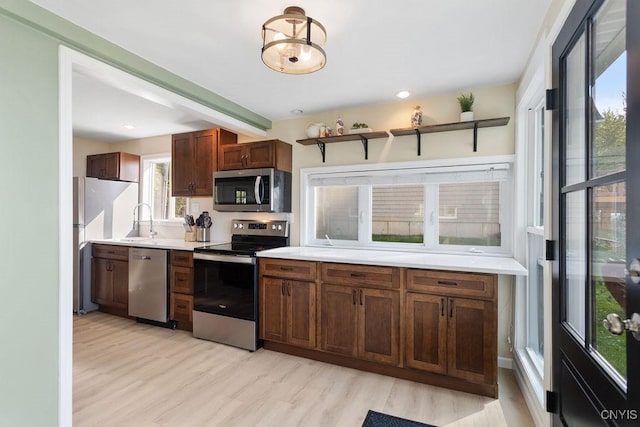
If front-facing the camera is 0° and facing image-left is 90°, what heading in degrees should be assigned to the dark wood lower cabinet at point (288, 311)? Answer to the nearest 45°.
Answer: approximately 45°

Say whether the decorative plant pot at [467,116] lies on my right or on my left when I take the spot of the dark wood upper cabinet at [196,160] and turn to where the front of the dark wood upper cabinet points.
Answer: on my left

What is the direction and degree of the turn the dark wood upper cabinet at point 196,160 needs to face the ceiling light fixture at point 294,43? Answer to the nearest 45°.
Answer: approximately 45° to its left

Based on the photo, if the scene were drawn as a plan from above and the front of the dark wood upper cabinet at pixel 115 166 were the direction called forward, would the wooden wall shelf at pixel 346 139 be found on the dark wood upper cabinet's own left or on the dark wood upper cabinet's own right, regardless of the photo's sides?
on the dark wood upper cabinet's own left

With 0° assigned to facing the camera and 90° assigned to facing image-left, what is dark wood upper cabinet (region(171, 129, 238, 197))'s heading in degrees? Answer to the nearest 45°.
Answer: approximately 45°

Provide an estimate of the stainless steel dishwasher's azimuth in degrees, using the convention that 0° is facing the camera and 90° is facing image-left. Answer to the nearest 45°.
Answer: approximately 45°

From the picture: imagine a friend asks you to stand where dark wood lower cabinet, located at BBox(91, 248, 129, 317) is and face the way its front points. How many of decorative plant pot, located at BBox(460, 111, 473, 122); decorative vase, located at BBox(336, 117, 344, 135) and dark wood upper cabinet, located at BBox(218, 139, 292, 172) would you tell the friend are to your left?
3

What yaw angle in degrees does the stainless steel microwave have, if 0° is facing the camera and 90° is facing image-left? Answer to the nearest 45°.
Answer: approximately 45°

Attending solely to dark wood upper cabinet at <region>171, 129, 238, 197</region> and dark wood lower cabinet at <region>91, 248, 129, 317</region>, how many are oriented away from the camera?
0

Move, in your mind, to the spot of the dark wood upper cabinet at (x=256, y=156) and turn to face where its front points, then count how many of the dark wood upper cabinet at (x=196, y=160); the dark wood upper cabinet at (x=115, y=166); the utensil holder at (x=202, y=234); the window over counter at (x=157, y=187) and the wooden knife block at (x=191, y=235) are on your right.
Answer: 5

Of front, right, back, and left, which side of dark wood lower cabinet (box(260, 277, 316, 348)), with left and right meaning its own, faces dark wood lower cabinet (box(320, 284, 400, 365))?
left
